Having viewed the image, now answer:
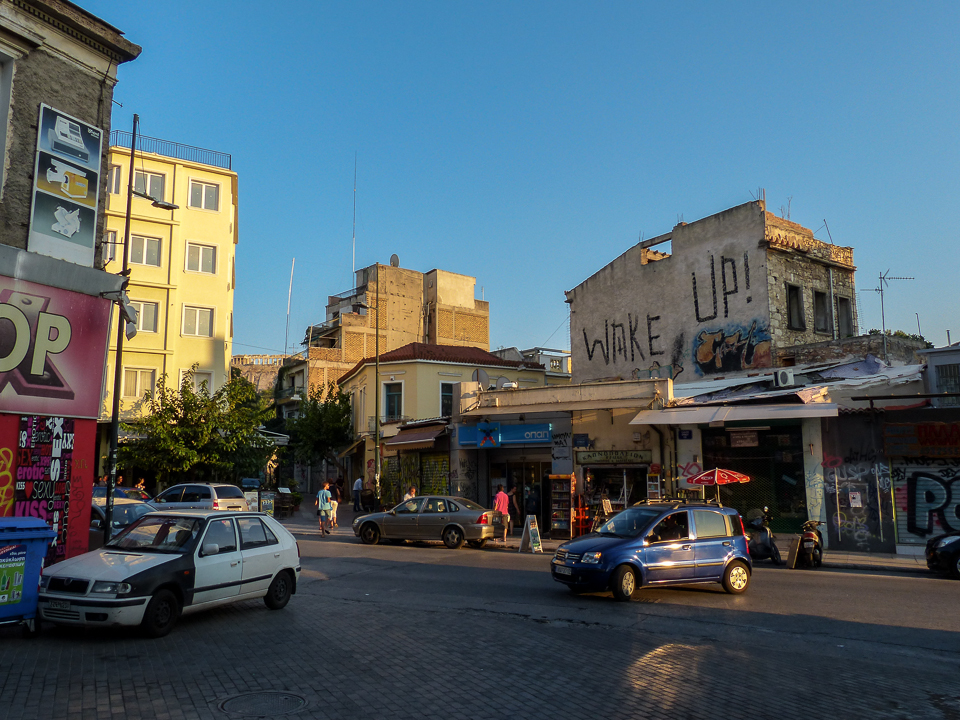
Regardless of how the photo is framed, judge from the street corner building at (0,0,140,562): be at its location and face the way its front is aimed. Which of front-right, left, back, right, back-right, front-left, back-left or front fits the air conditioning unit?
front-left

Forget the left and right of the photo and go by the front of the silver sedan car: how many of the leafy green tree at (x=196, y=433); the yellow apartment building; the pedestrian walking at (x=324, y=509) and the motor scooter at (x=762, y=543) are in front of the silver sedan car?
3

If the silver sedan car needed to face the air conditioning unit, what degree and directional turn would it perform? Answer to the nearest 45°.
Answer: approximately 135° to its right

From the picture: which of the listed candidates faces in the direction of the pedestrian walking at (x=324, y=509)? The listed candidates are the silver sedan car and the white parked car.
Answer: the silver sedan car

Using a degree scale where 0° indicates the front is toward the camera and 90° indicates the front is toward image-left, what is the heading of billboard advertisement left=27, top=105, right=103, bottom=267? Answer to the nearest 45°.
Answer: approximately 315°

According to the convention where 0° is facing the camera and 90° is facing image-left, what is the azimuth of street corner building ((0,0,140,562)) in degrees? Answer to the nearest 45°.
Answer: approximately 315°

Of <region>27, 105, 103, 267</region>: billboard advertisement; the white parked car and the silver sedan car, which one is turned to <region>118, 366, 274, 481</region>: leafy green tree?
the silver sedan car

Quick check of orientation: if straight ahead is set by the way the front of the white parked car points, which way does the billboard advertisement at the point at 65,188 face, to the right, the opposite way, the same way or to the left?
to the left

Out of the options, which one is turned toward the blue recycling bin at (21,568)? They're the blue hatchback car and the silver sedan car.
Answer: the blue hatchback car

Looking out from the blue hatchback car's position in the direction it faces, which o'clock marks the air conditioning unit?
The air conditioning unit is roughly at 5 o'clock from the blue hatchback car.

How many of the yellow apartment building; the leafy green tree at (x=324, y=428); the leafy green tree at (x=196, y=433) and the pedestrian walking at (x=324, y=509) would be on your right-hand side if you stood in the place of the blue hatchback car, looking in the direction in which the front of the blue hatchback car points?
4

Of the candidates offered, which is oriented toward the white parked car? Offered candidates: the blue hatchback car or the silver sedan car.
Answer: the blue hatchback car
